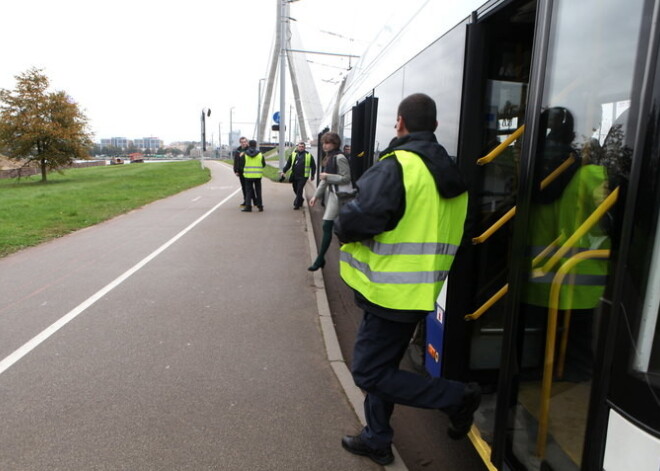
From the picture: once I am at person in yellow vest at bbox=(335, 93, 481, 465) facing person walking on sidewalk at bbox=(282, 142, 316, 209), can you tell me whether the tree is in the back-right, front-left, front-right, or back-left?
front-left

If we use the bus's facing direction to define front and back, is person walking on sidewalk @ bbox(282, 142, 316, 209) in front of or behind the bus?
behind

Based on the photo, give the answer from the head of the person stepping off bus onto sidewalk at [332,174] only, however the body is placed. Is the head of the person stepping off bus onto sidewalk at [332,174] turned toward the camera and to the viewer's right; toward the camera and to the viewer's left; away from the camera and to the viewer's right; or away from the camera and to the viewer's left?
toward the camera and to the viewer's left

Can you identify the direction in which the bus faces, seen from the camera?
facing the viewer and to the right of the viewer

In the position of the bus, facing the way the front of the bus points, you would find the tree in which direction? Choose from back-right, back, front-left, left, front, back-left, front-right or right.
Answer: back

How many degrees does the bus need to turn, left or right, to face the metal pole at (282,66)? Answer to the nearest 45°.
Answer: approximately 180°
